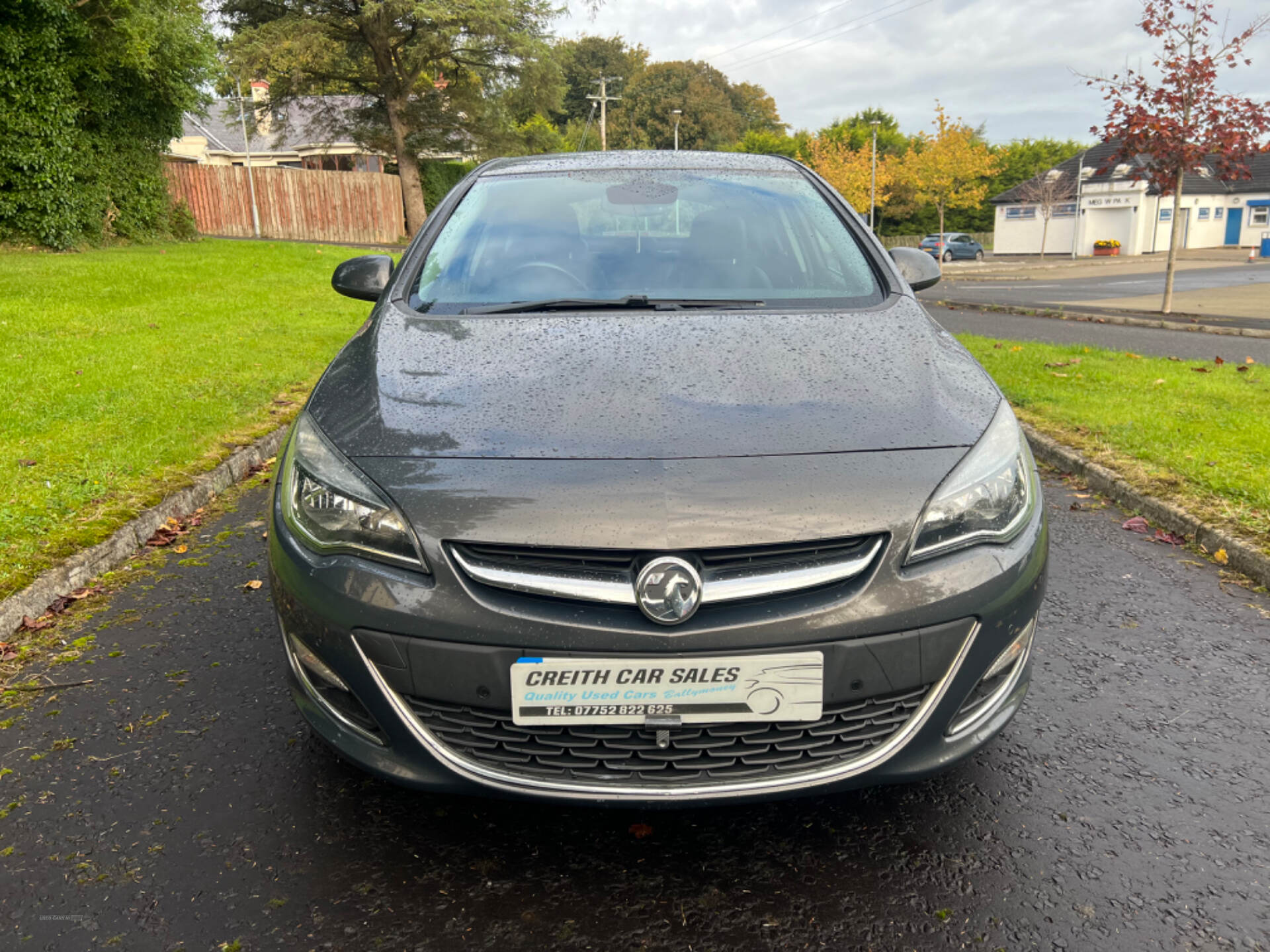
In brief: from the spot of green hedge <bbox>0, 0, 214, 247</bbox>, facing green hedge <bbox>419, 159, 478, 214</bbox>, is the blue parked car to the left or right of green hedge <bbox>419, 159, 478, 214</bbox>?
right

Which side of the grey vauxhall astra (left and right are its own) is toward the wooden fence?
back

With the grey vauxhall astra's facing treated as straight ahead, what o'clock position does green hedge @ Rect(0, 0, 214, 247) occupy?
The green hedge is roughly at 5 o'clock from the grey vauxhall astra.

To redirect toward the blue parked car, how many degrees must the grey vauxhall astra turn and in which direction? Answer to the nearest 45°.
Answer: approximately 180°

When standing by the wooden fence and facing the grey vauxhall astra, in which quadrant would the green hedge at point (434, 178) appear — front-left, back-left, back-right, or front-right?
back-left

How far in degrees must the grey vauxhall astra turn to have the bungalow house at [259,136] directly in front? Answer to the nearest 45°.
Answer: approximately 180°

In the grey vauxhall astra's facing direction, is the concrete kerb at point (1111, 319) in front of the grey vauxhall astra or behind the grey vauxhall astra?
behind

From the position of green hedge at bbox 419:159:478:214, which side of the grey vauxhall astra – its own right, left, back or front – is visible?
back

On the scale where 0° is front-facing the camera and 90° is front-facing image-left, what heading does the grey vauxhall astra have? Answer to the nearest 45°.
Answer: approximately 0°

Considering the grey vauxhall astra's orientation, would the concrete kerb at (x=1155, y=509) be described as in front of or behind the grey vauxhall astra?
behind
